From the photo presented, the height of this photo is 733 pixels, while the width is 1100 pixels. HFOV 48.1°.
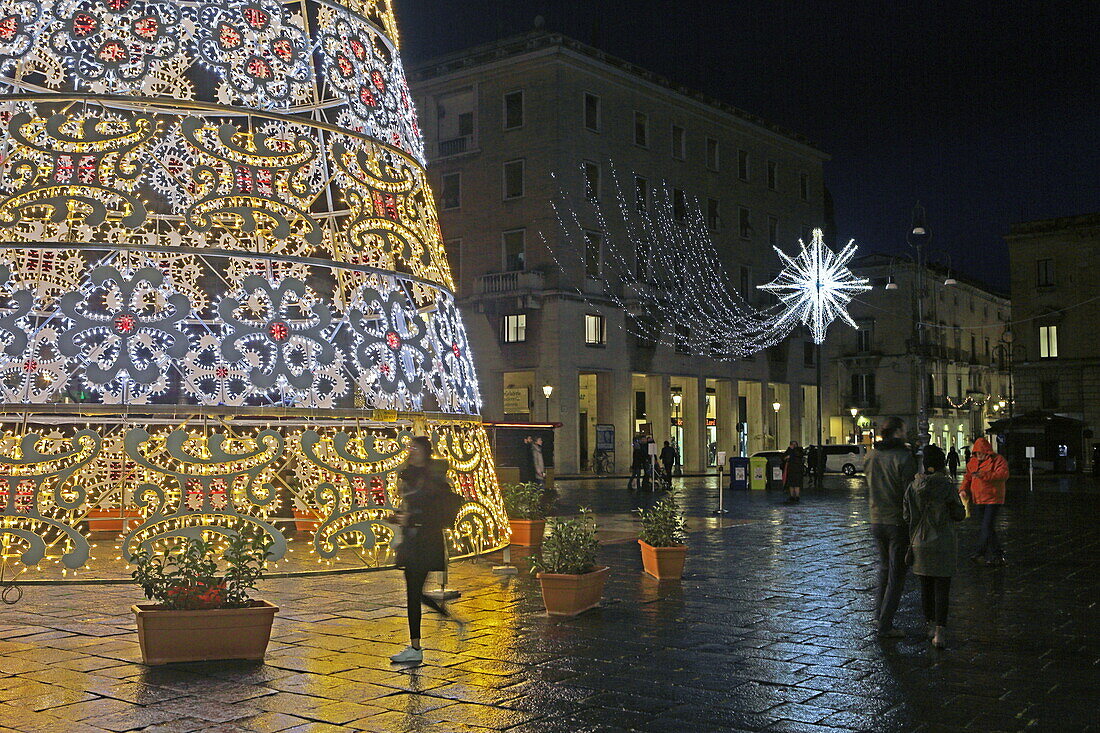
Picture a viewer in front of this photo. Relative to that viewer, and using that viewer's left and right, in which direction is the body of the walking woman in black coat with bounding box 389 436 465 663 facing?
facing to the left of the viewer

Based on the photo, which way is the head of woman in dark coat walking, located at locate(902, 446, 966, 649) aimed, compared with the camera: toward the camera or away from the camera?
away from the camera

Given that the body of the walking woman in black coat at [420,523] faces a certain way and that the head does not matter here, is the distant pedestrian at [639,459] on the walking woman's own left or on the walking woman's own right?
on the walking woman's own right

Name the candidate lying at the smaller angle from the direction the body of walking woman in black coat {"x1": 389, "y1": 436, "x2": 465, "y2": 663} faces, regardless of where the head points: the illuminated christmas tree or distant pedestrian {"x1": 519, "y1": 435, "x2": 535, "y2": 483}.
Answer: the illuminated christmas tree

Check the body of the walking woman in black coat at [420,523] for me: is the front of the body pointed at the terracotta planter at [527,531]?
no

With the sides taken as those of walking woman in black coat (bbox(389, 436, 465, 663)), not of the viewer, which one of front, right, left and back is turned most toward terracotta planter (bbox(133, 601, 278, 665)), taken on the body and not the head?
front

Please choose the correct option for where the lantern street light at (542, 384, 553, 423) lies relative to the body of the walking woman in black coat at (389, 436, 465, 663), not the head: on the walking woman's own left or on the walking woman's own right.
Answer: on the walking woman's own right

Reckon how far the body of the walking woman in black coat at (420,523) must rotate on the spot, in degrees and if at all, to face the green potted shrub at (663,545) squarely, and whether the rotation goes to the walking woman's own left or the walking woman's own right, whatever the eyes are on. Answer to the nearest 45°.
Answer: approximately 135° to the walking woman's own right

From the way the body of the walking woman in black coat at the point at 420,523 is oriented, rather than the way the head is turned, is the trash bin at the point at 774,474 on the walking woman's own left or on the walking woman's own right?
on the walking woman's own right

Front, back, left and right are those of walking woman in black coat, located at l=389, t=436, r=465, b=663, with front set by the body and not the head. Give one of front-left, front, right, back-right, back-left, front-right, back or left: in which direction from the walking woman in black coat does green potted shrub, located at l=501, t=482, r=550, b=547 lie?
right

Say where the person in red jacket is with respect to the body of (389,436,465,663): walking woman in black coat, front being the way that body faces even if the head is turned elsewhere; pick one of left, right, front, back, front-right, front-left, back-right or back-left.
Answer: back-right

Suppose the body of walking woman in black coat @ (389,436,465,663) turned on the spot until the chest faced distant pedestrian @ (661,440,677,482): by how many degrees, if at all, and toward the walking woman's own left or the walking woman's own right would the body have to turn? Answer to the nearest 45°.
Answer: approximately 90° to the walking woman's own right

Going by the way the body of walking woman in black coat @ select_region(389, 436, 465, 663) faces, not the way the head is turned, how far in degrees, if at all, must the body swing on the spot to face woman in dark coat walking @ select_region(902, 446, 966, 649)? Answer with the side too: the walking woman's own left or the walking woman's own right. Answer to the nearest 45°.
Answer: approximately 180°

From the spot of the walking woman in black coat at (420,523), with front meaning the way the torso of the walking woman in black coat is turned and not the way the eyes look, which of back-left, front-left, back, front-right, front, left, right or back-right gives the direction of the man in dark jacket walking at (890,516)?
back

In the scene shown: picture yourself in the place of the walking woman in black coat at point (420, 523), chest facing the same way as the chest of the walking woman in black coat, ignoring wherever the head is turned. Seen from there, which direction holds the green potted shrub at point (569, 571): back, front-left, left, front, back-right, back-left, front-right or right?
back-right

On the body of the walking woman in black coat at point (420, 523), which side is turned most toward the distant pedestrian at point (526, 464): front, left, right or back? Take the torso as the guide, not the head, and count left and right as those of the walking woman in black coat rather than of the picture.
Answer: right

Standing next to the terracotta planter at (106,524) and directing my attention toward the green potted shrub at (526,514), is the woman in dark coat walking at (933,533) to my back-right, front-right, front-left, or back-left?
front-right
